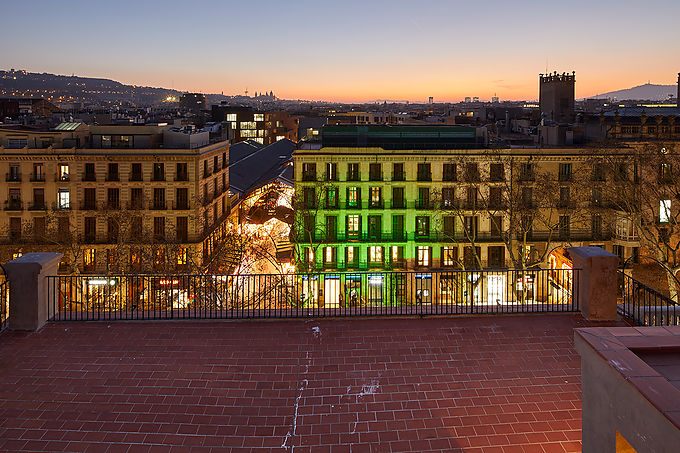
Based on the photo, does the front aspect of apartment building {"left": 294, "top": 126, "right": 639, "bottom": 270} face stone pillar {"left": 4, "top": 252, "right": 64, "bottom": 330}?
yes

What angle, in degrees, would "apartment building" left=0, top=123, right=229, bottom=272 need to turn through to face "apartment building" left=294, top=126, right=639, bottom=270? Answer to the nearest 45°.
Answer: approximately 90° to its left

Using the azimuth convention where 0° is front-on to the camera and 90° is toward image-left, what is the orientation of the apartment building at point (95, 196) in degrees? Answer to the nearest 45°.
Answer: approximately 0°

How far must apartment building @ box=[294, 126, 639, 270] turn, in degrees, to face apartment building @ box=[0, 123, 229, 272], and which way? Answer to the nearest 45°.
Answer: approximately 90° to its right

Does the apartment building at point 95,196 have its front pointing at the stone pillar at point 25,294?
yes

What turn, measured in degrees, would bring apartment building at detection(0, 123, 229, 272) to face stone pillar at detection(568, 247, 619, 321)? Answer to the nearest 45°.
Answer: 0° — it already faces it

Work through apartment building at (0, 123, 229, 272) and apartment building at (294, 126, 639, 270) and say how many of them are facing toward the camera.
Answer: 2

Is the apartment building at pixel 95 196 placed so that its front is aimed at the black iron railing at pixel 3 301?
yes
